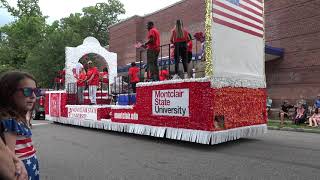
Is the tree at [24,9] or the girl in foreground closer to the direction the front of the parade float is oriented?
the tree

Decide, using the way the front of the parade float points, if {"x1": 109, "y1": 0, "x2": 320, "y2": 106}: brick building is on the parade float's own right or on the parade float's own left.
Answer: on the parade float's own right

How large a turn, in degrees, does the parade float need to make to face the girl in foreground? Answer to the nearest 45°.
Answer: approximately 90° to its left
